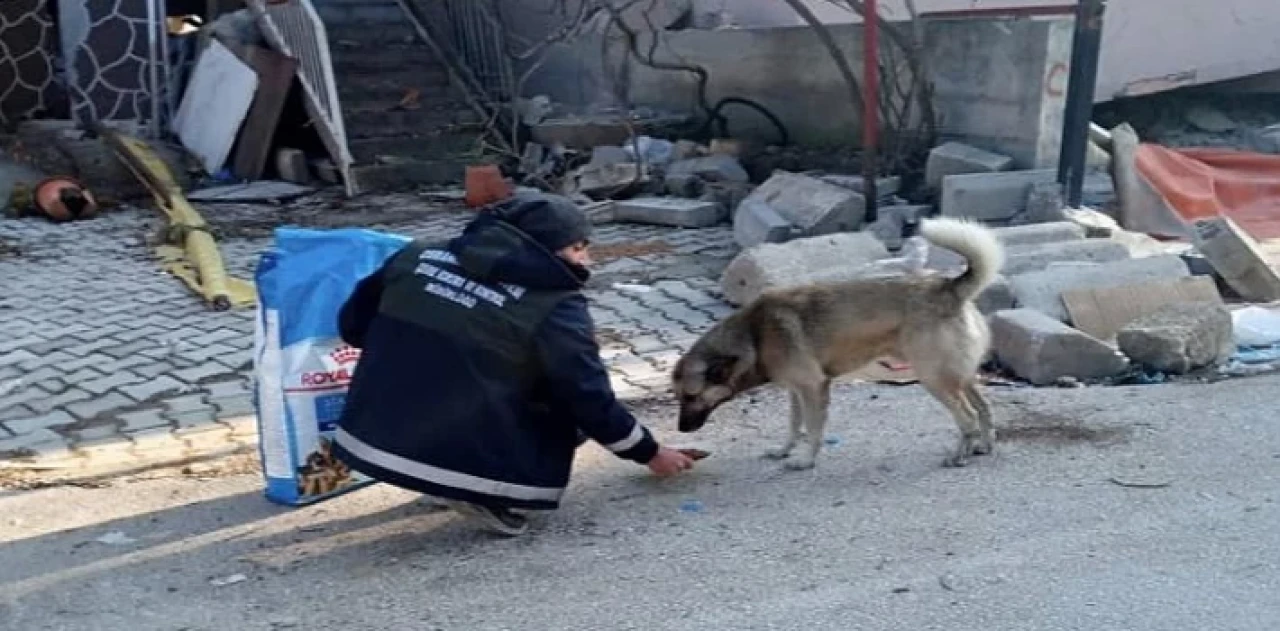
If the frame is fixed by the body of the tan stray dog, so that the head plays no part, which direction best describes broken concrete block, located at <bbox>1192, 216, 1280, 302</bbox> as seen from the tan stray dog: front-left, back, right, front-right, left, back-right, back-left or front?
back-right

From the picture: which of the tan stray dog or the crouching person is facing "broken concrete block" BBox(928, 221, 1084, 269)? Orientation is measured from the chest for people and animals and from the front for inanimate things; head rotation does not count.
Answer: the crouching person

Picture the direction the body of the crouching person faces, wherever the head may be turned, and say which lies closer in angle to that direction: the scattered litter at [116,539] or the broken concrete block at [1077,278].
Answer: the broken concrete block

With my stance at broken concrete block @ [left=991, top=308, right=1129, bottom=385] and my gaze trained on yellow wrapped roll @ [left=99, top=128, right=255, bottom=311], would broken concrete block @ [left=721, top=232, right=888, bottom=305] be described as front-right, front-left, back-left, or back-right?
front-right

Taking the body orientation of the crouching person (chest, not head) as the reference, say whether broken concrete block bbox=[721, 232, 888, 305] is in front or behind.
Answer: in front

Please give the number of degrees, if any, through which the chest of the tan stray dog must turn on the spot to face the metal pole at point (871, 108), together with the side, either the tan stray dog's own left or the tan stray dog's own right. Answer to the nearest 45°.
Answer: approximately 90° to the tan stray dog's own right

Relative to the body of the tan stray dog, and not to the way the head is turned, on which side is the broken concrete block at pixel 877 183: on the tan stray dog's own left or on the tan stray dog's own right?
on the tan stray dog's own right

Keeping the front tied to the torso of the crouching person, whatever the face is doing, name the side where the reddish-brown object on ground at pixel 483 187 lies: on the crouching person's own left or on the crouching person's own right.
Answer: on the crouching person's own left

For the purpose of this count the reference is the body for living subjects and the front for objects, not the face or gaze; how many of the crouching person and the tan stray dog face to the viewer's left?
1

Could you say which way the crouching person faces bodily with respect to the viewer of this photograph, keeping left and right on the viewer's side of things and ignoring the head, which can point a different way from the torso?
facing away from the viewer and to the right of the viewer

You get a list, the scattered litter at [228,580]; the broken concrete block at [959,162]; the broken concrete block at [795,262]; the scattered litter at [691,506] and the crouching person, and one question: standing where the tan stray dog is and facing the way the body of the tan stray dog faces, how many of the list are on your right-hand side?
2

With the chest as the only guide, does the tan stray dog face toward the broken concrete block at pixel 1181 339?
no

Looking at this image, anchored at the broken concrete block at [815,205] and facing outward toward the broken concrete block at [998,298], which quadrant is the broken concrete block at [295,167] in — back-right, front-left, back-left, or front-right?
back-right

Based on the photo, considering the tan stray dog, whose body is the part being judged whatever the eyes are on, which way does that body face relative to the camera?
to the viewer's left
